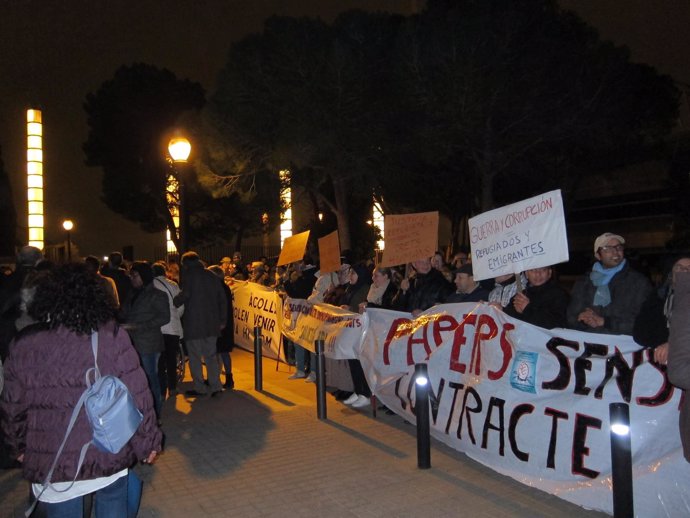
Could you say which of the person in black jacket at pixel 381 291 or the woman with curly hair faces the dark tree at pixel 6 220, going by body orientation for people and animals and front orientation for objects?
the woman with curly hair

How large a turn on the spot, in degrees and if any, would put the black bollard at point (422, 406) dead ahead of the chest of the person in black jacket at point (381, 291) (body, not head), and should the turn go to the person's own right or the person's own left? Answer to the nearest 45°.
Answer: approximately 45° to the person's own left

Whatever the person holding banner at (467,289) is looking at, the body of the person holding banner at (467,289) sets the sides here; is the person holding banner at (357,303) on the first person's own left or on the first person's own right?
on the first person's own right

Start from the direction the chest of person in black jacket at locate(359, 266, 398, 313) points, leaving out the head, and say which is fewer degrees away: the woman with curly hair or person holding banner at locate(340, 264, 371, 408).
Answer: the woman with curly hair

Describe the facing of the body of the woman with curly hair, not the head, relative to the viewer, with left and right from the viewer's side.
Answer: facing away from the viewer

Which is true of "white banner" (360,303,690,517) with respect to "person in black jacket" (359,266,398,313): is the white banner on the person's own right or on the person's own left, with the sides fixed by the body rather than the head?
on the person's own left

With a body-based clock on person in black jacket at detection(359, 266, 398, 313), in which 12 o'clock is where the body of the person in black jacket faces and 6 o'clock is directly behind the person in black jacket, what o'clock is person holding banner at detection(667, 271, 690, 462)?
The person holding banner is roughly at 10 o'clock from the person in black jacket.

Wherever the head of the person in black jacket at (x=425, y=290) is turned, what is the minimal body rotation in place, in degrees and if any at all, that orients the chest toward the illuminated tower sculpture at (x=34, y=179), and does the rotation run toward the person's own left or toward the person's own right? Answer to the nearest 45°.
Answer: approximately 90° to the person's own right
